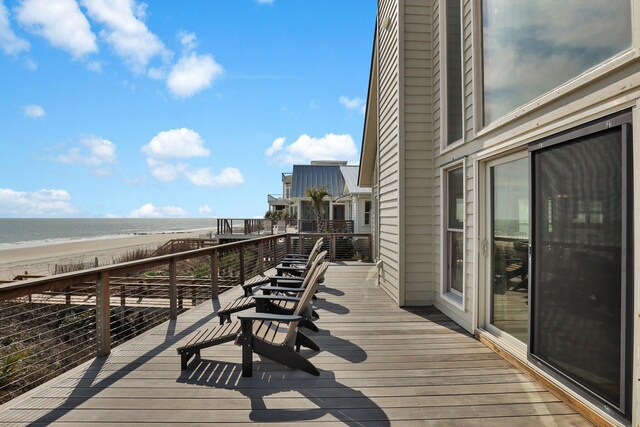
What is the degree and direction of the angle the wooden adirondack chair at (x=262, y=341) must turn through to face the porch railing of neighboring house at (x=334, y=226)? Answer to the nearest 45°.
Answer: approximately 90° to its right

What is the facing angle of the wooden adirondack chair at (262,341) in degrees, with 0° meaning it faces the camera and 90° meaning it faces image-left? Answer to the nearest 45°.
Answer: approximately 90°

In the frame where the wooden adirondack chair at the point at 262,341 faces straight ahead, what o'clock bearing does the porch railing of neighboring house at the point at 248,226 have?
The porch railing of neighboring house is roughly at 3 o'clock from the wooden adirondack chair.

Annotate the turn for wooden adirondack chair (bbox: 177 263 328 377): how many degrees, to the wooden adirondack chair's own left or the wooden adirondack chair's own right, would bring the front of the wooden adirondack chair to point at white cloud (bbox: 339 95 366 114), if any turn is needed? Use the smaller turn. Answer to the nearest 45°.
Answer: approximately 90° to the wooden adirondack chair's own right

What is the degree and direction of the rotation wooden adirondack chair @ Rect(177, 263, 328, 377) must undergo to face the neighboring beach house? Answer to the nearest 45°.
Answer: approximately 90° to its right
